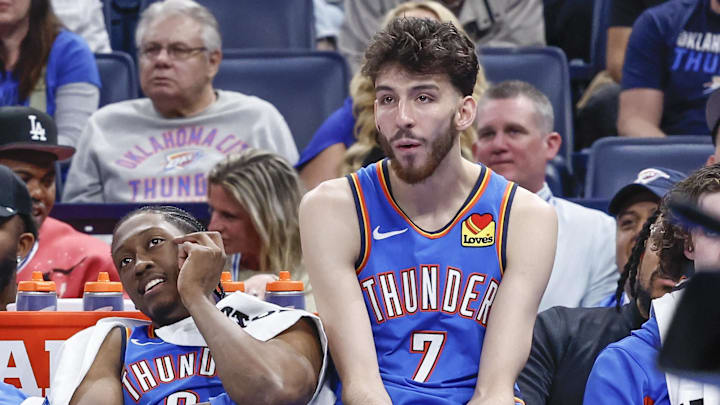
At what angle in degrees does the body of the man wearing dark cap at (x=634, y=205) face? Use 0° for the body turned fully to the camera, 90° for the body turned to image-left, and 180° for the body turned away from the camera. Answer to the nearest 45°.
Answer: approximately 45°

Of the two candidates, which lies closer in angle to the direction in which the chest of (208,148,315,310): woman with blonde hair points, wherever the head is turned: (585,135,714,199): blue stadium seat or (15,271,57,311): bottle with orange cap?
the bottle with orange cap

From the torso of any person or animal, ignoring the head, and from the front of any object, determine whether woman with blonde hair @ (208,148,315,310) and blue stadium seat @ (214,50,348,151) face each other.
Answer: no

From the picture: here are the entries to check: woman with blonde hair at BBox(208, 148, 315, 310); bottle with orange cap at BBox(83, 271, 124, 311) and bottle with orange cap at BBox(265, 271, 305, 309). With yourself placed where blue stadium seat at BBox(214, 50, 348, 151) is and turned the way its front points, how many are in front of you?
3

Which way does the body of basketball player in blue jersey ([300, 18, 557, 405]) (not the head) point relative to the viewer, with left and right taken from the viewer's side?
facing the viewer

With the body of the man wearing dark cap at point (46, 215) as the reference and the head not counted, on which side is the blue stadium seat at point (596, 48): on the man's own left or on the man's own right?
on the man's own left

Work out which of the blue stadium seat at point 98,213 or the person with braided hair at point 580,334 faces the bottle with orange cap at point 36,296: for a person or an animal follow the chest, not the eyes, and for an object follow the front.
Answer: the blue stadium seat

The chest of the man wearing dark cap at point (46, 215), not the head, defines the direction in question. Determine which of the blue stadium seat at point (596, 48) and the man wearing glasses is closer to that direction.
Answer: the blue stadium seat

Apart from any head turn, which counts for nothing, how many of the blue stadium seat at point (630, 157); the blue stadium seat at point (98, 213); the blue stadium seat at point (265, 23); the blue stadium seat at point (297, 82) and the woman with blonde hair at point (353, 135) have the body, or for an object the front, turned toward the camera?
5

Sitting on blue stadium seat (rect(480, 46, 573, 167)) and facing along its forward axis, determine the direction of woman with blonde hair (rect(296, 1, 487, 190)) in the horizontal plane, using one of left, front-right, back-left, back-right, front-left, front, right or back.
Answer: front-right

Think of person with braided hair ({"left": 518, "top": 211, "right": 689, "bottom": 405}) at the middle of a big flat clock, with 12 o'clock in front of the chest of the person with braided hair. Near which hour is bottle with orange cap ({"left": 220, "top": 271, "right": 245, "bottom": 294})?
The bottle with orange cap is roughly at 4 o'clock from the person with braided hair.

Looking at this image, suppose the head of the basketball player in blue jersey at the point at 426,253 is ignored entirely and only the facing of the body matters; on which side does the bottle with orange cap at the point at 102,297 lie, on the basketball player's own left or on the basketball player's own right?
on the basketball player's own right

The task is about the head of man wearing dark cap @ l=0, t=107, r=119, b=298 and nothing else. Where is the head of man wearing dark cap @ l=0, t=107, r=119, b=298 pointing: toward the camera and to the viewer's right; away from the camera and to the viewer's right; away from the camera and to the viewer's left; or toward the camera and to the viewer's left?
toward the camera and to the viewer's right

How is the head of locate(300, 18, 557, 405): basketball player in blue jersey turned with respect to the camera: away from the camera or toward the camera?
toward the camera

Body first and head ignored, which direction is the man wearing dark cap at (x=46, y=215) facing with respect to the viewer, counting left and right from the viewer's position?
facing the viewer and to the right of the viewer

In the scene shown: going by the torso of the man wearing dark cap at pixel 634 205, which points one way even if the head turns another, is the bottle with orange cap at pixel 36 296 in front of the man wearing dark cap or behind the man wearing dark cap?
in front

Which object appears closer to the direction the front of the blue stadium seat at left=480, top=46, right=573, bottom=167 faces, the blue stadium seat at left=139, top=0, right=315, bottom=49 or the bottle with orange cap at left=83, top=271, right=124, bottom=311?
the bottle with orange cap

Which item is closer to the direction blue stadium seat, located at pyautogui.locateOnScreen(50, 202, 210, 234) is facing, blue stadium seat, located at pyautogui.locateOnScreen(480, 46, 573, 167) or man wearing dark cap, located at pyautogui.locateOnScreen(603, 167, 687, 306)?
the man wearing dark cap

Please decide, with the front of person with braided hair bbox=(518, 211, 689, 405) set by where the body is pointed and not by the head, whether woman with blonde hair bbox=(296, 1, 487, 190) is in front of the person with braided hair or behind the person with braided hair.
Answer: behind

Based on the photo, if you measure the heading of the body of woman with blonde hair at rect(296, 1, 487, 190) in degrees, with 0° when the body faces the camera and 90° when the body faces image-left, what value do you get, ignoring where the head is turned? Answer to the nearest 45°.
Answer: approximately 0°

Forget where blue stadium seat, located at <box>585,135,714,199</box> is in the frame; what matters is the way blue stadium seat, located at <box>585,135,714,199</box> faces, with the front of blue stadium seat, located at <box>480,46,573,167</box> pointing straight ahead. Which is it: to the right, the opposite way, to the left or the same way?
the same way

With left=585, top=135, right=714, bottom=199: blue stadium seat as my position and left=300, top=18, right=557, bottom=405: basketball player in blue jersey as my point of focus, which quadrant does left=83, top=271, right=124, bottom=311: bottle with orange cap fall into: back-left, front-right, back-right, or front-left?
front-right
